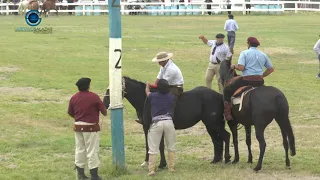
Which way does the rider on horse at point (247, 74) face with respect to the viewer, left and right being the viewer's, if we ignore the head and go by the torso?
facing away from the viewer and to the left of the viewer

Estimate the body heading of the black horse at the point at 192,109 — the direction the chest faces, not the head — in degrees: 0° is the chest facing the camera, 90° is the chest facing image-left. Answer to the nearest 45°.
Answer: approximately 90°

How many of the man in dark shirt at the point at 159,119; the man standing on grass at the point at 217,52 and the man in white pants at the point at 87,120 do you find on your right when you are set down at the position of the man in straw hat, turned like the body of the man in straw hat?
1

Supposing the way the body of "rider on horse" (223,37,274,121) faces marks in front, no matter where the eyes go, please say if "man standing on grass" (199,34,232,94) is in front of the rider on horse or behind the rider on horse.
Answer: in front

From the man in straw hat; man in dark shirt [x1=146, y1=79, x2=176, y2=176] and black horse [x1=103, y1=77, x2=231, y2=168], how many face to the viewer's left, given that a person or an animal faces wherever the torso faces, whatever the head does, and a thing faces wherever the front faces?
2

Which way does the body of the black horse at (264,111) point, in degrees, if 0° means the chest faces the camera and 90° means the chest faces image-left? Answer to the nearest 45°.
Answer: approximately 135°

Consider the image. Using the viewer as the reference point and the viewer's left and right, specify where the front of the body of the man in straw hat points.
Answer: facing to the left of the viewer

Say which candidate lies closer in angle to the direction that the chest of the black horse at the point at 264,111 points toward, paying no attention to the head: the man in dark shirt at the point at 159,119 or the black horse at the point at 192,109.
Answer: the black horse

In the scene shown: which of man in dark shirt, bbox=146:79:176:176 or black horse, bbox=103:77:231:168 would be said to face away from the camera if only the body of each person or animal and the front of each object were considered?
the man in dark shirt

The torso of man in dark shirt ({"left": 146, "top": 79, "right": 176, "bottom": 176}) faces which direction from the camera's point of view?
away from the camera

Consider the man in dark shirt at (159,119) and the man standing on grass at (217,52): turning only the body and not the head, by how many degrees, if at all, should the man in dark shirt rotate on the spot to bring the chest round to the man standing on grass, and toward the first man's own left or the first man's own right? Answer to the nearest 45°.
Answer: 0° — they already face them

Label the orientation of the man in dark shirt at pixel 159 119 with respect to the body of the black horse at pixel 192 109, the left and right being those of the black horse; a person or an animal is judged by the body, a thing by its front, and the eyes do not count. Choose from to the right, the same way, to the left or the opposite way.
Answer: to the right
